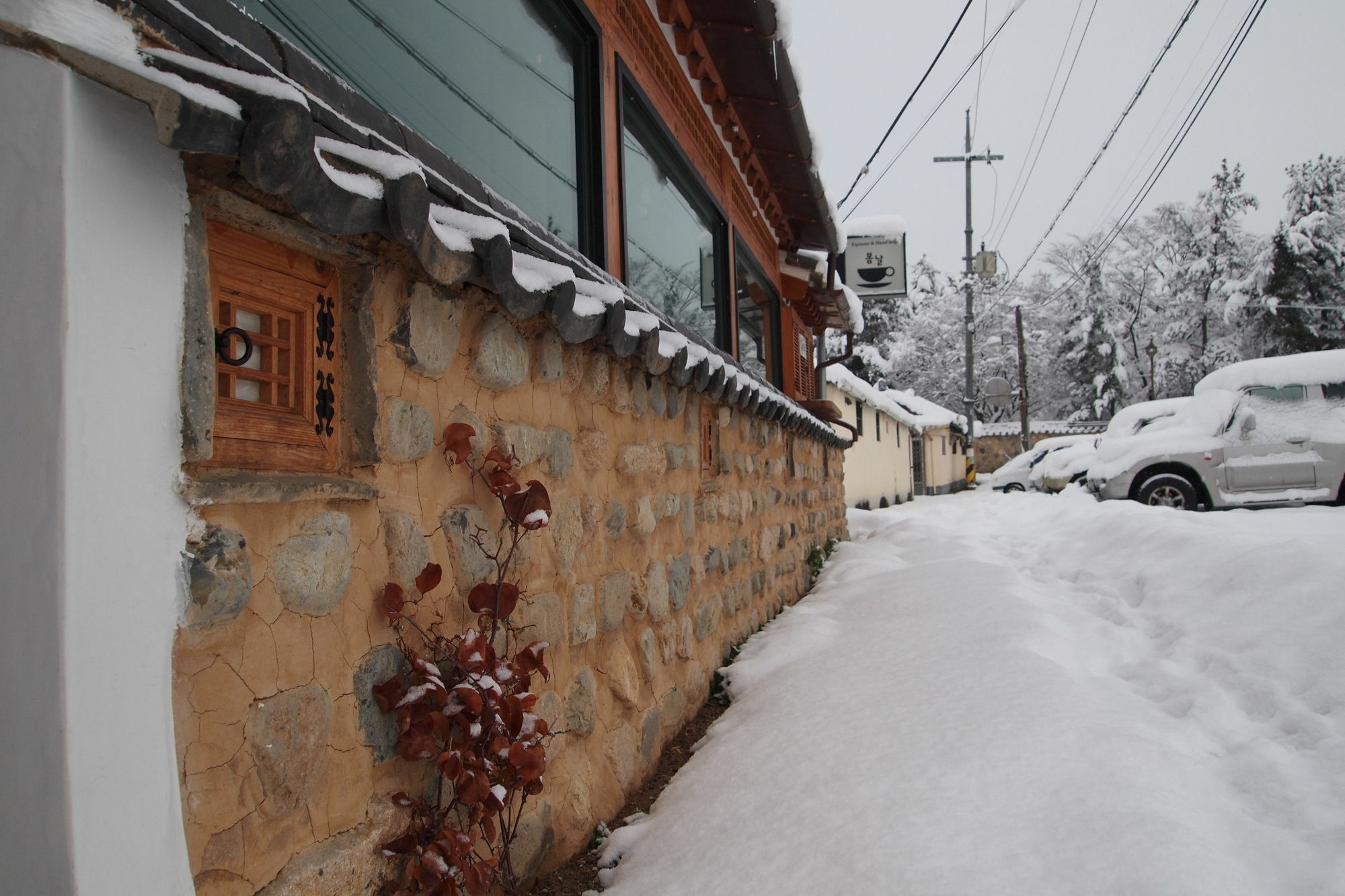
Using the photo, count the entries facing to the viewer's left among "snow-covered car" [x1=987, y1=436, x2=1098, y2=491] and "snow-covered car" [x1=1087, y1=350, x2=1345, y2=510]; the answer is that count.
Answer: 2

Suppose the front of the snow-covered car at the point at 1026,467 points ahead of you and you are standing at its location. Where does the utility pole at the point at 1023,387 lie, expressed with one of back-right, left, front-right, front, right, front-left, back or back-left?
right

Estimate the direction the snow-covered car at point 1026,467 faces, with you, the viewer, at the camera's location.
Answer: facing to the left of the viewer

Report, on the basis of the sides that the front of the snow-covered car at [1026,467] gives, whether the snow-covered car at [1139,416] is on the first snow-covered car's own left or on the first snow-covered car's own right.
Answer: on the first snow-covered car's own left

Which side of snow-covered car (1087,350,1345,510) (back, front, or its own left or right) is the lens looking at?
left

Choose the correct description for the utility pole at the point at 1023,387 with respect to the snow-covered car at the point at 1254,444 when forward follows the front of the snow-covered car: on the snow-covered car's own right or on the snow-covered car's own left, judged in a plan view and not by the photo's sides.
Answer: on the snow-covered car's own right

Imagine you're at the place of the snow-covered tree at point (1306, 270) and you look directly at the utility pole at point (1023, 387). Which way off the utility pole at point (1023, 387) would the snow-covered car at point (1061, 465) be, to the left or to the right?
left

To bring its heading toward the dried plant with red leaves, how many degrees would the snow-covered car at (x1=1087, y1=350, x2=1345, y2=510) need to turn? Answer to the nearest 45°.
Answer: approximately 90° to its left
